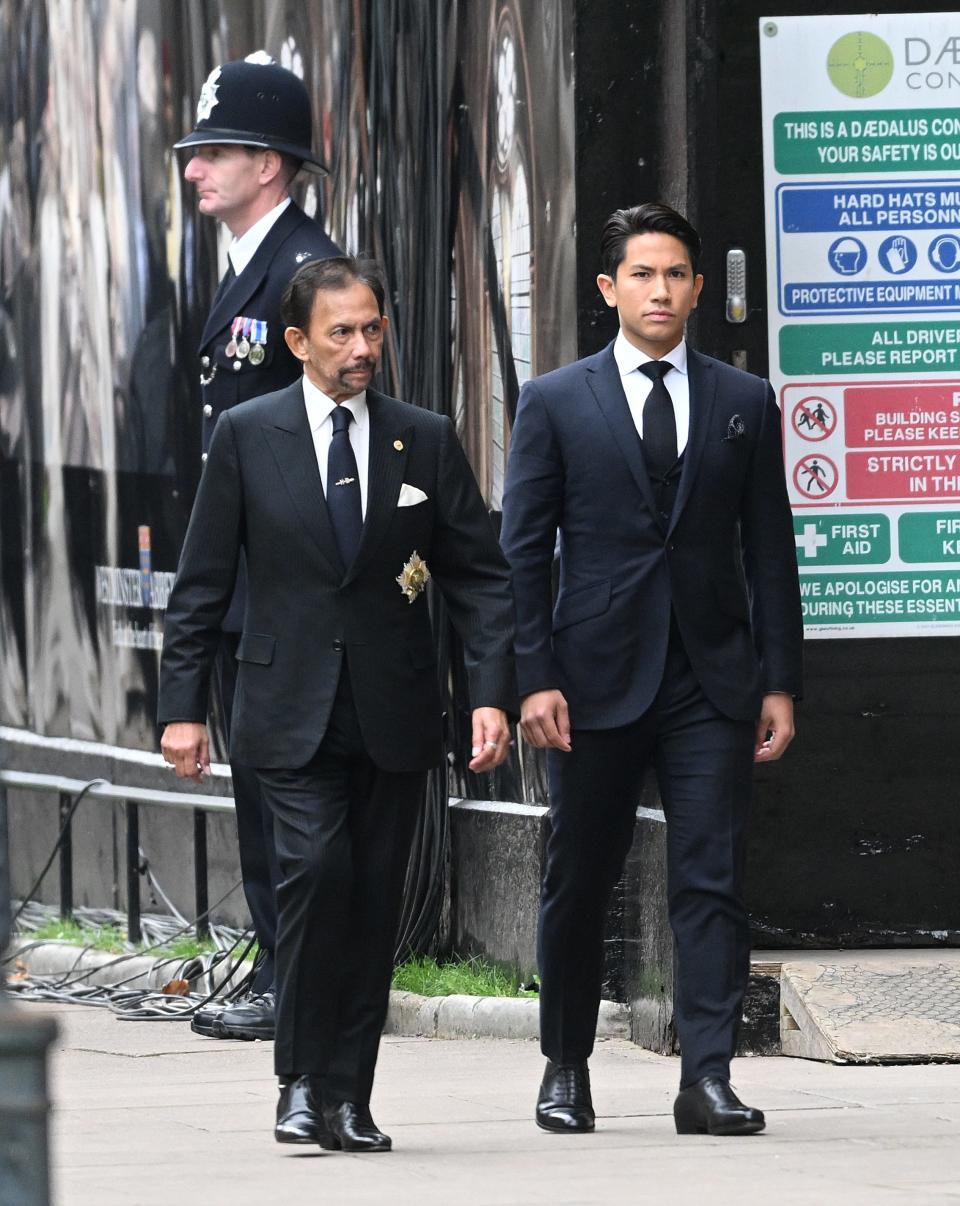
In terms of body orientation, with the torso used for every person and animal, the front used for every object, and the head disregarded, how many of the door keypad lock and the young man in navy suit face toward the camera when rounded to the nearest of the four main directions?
2

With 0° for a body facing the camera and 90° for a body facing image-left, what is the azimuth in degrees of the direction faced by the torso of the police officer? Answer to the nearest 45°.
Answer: approximately 90°

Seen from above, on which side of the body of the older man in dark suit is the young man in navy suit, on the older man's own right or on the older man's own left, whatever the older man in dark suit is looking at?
on the older man's own left

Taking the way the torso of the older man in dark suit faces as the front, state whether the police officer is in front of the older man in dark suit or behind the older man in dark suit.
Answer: behind

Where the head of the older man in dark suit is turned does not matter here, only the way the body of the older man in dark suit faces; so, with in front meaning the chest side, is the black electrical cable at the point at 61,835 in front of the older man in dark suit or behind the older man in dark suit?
behind

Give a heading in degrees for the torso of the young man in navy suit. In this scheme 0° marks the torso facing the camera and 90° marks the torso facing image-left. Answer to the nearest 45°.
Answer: approximately 0°

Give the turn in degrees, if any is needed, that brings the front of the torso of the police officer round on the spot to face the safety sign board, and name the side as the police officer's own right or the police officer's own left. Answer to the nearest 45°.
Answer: approximately 180°
